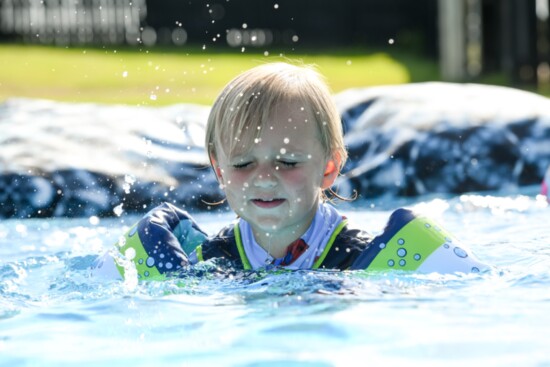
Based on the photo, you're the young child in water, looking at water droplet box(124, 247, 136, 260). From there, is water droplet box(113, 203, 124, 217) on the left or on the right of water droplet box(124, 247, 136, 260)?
right

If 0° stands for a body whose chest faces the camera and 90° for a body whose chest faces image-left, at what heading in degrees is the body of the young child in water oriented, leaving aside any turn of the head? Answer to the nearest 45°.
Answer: approximately 0°

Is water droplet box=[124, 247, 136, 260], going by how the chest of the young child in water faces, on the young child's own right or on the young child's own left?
on the young child's own right
